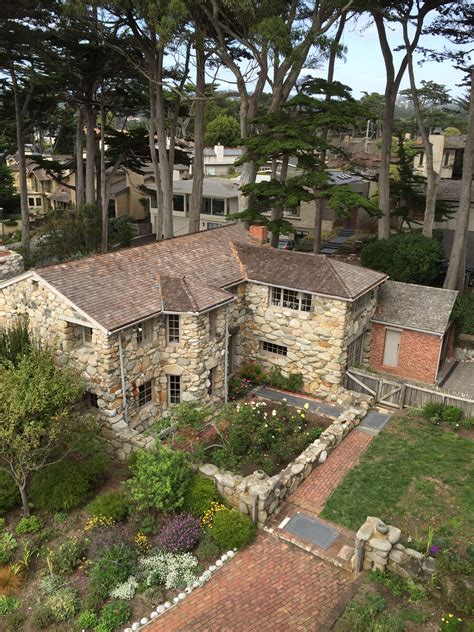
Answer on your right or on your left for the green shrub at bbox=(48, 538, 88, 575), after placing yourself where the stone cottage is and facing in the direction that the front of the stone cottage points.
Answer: on your right

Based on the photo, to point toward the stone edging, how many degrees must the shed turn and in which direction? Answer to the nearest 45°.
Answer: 0° — it already faces it

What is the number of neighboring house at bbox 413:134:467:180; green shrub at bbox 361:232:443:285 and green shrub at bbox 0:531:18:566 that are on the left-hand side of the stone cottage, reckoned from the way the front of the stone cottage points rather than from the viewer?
2

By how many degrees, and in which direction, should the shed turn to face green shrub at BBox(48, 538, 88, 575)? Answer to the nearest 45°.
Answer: approximately 45° to its right

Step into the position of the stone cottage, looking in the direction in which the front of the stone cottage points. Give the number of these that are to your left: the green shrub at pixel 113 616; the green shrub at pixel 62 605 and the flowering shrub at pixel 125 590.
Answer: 0

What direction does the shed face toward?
toward the camera

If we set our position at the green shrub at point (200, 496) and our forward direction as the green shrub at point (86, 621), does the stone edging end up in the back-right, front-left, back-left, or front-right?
front-left

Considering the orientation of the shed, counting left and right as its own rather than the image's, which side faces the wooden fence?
front

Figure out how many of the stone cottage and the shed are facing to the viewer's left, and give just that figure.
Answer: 0

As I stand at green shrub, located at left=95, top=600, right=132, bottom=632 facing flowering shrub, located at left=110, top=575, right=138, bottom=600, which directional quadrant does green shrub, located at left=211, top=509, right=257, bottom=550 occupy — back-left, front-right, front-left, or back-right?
front-right

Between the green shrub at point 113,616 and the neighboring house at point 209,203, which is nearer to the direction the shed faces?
the green shrub

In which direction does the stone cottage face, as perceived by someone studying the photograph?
facing the viewer and to the right of the viewer

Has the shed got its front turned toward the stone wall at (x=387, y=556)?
yes

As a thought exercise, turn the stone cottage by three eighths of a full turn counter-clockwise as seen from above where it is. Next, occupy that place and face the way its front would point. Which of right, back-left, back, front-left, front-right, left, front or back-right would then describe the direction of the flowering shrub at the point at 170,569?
back

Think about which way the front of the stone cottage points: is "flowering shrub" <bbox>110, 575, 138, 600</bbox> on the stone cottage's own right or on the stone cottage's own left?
on the stone cottage's own right

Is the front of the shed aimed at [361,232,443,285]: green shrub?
no

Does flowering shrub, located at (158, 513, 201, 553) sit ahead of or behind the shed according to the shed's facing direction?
ahead

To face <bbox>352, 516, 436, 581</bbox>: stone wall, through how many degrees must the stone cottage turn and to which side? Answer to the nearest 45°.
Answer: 0° — it already faces it
